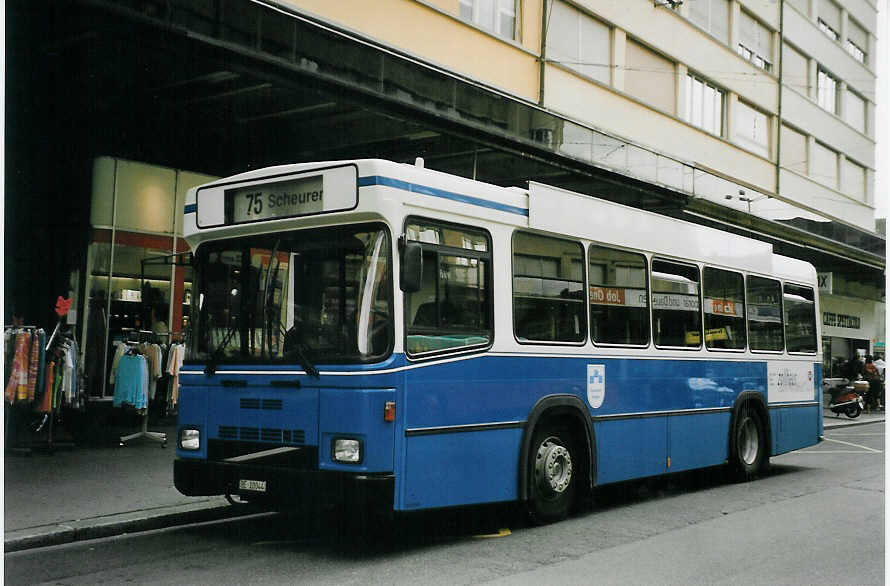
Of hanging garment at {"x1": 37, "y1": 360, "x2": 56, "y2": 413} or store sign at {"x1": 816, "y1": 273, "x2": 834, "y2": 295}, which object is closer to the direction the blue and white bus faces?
the hanging garment

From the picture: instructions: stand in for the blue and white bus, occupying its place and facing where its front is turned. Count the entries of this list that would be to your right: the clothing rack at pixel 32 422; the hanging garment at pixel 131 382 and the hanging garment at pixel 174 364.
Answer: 3

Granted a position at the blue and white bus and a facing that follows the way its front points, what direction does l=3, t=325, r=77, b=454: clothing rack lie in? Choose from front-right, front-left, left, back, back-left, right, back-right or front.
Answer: right

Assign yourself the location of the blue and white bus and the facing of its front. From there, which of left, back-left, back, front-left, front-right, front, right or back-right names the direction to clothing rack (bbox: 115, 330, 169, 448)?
right

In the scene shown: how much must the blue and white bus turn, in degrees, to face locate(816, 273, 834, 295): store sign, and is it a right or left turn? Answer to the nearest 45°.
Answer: approximately 180°

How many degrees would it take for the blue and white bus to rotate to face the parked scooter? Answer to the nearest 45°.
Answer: approximately 180°

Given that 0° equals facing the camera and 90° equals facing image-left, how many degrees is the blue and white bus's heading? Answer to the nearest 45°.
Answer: approximately 45°

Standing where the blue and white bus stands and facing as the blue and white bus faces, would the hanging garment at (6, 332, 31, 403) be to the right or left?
on its right

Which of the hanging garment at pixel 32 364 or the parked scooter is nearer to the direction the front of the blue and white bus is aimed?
the hanging garment

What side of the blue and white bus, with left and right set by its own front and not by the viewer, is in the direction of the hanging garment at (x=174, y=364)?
right

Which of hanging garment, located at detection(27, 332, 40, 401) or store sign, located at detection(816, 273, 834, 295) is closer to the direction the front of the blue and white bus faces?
the hanging garment

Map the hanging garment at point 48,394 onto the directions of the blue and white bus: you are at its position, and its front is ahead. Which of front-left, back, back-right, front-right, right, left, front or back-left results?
right

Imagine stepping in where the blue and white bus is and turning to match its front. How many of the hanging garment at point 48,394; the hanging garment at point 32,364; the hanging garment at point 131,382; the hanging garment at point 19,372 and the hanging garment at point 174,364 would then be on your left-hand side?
0

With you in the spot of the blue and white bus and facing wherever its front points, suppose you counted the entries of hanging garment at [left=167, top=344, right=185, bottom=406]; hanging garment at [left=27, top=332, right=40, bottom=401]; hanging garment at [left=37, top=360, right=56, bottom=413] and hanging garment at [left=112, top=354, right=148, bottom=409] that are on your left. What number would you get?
0

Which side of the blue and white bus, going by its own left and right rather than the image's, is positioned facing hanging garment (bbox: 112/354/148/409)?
right

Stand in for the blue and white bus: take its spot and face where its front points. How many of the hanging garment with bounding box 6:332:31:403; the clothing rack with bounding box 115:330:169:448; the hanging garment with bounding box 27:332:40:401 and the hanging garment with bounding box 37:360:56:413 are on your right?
4

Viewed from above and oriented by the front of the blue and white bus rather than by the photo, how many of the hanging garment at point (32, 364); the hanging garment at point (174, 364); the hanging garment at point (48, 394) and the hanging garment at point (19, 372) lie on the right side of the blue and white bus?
4
